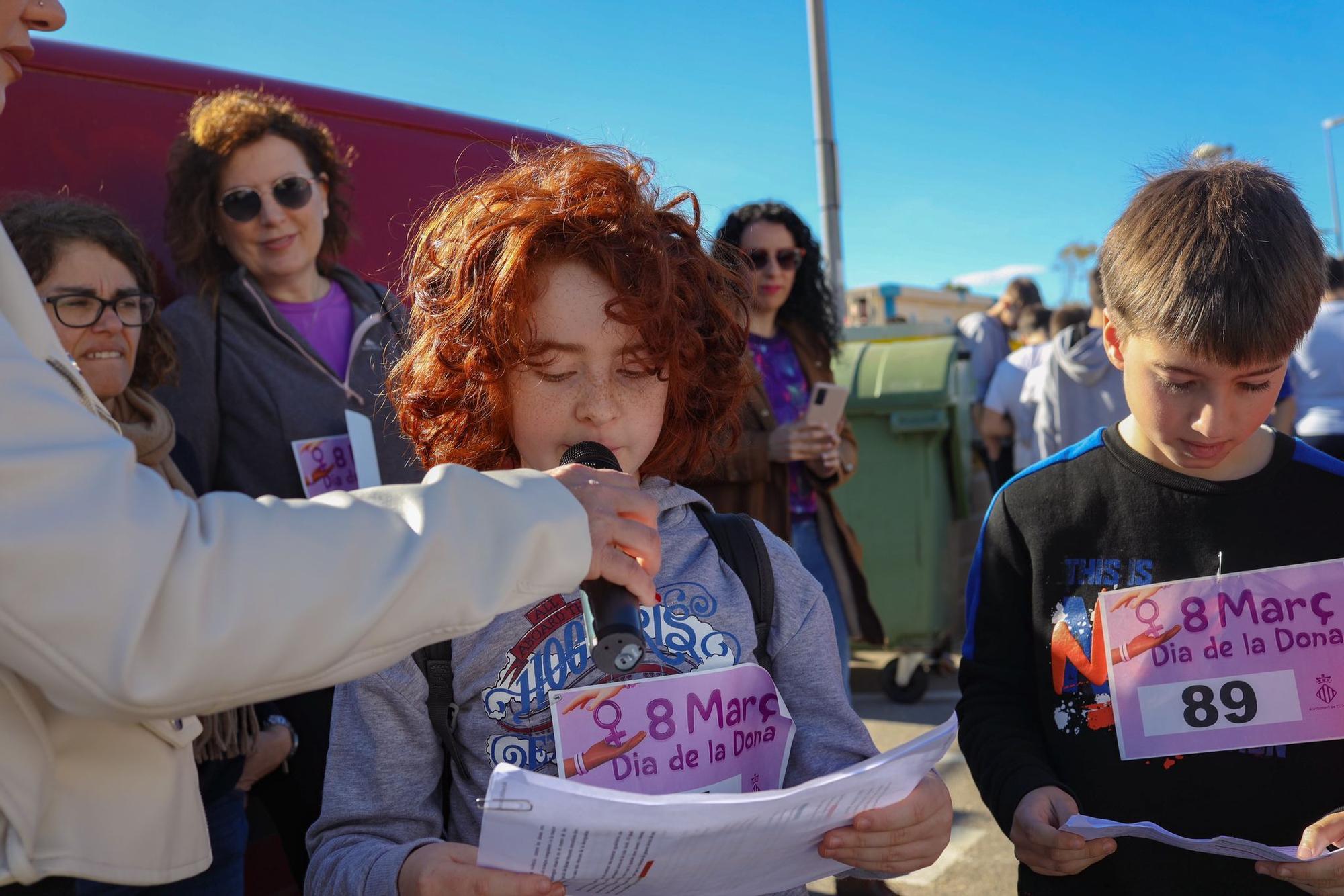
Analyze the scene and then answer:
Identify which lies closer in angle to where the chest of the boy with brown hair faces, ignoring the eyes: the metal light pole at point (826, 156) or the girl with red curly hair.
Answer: the girl with red curly hair

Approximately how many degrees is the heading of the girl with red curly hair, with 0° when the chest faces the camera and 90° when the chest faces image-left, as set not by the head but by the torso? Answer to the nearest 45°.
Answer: approximately 0°

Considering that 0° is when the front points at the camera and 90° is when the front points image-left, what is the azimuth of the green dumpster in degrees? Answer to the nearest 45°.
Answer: approximately 45°

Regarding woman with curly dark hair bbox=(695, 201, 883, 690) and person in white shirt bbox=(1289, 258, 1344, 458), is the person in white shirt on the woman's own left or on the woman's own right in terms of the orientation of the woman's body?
on the woman's own left

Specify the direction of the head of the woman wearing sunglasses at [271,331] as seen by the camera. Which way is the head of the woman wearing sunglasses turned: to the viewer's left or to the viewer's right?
to the viewer's right
